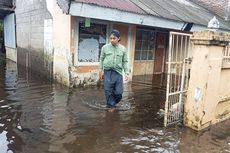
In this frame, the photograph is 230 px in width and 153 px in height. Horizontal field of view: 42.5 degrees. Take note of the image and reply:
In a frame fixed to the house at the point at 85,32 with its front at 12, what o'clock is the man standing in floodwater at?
The man standing in floodwater is roughly at 1 o'clock from the house.

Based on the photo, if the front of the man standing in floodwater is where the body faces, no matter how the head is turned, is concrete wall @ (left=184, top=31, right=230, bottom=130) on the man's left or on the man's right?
on the man's left

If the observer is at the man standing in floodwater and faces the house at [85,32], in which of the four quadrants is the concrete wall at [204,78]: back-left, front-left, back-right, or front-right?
back-right

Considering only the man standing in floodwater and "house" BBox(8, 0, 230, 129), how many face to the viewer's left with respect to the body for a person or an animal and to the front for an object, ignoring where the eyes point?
0

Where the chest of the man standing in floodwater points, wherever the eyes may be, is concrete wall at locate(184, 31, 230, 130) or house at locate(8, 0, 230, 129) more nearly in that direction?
the concrete wall

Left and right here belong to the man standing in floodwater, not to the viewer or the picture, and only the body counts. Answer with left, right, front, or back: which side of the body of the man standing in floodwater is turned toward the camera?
front

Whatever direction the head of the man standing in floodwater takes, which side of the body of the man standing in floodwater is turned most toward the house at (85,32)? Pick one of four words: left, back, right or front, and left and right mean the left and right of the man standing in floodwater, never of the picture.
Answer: back

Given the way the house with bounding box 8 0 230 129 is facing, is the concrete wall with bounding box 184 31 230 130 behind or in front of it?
in front
